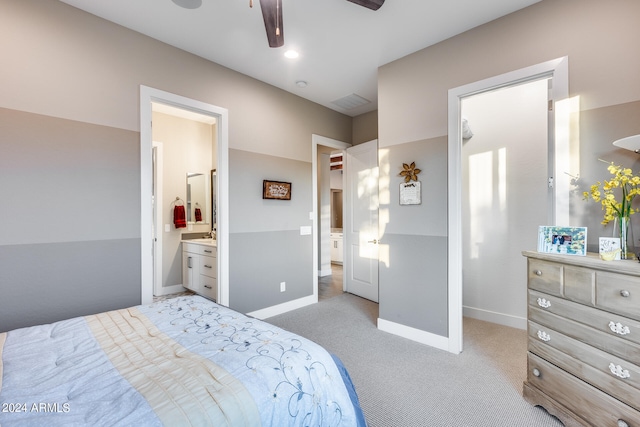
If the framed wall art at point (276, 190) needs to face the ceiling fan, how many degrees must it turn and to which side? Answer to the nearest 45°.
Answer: approximately 45° to its right

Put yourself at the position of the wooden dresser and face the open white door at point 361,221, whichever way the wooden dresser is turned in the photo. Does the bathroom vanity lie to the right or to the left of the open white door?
left

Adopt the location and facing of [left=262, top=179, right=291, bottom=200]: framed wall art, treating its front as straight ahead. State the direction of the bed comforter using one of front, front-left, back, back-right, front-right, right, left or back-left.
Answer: front-right

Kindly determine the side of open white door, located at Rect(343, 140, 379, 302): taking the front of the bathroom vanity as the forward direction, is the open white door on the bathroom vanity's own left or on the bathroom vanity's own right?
on the bathroom vanity's own left

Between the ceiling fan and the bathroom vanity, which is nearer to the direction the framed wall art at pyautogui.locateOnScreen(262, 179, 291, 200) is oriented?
the ceiling fan

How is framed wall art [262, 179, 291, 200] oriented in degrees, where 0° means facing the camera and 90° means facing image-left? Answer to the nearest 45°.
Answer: approximately 315°
